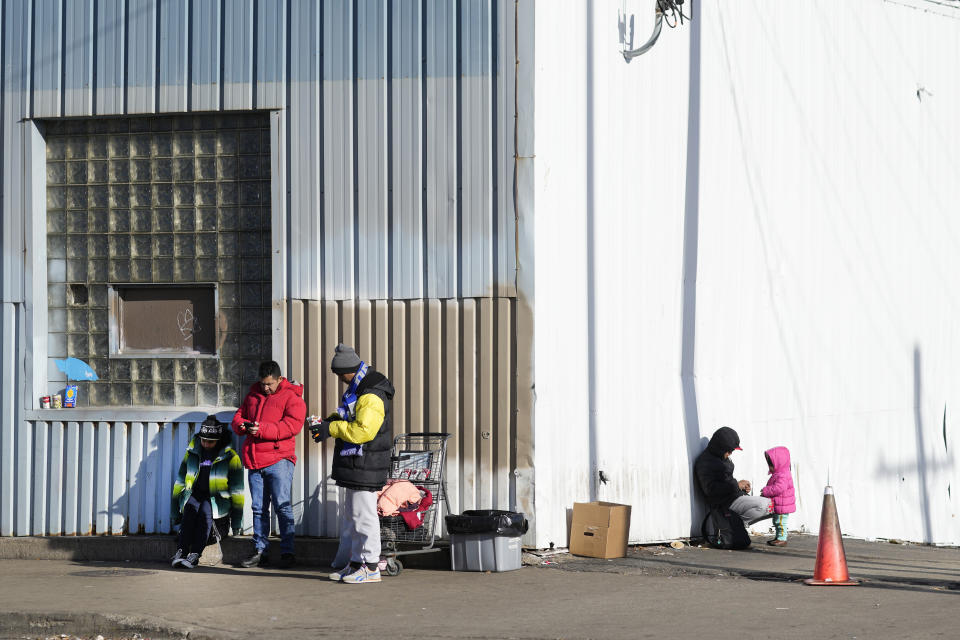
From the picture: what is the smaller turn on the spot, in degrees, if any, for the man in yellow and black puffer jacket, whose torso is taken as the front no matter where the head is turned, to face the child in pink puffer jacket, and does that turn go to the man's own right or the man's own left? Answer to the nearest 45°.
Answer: approximately 135° to the man's own right

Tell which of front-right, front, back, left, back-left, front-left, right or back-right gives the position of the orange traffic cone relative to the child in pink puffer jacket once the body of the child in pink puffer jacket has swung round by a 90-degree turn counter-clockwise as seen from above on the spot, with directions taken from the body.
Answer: front

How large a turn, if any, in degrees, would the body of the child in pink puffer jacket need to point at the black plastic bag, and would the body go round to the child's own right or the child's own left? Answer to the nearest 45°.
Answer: approximately 45° to the child's own left

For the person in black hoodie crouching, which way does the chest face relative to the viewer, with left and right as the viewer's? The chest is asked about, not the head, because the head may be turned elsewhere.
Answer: facing to the right of the viewer

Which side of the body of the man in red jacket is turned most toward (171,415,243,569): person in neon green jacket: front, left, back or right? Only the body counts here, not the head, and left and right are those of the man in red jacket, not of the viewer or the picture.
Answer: right

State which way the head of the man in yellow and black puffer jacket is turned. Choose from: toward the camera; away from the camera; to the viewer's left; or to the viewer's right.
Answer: to the viewer's left

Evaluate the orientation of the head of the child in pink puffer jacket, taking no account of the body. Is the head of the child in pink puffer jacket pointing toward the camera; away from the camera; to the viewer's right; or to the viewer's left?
to the viewer's left

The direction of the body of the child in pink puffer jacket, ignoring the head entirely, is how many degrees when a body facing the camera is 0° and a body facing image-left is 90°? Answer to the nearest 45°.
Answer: approximately 90°

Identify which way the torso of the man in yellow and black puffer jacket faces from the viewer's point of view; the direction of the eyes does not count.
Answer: to the viewer's left

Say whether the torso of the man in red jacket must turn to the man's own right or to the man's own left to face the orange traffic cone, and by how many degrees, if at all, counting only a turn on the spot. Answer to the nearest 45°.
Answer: approximately 90° to the man's own left

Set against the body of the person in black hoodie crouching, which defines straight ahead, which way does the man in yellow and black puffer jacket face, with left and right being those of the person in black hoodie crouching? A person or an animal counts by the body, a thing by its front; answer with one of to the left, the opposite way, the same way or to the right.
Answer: the opposite way

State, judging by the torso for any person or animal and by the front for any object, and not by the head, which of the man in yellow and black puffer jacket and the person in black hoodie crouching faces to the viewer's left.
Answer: the man in yellow and black puffer jacket

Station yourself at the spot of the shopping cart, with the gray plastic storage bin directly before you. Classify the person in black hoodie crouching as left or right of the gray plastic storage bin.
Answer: left

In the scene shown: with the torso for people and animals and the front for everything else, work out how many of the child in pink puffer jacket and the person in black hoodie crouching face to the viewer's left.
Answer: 1

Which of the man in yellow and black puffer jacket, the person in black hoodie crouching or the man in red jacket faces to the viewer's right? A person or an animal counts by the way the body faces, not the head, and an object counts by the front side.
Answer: the person in black hoodie crouching

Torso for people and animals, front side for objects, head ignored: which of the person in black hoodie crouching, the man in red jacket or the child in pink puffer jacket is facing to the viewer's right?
the person in black hoodie crouching

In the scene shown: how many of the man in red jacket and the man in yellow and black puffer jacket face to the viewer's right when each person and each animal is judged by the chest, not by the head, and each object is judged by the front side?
0
